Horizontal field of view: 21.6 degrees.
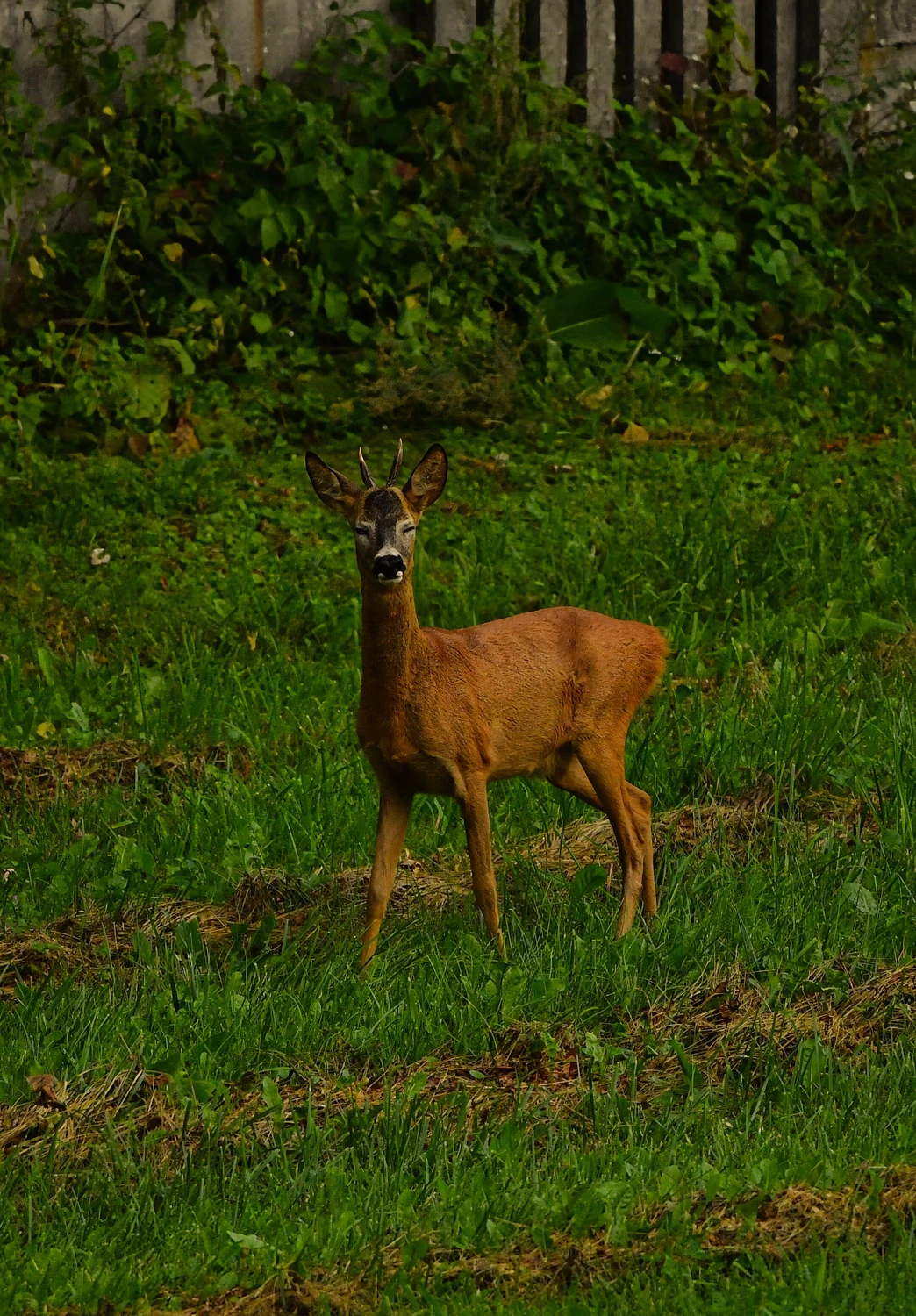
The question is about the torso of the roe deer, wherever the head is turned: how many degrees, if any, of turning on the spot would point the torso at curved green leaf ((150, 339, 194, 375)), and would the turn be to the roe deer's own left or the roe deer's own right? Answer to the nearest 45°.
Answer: approximately 135° to the roe deer's own right

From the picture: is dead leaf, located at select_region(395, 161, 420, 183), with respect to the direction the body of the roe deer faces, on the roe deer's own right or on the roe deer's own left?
on the roe deer's own right

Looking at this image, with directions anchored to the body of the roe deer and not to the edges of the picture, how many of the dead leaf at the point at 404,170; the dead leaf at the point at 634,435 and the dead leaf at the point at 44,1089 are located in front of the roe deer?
1

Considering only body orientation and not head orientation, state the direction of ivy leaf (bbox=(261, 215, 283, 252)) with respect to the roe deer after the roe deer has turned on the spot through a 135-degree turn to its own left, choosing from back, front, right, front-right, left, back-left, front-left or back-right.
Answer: left

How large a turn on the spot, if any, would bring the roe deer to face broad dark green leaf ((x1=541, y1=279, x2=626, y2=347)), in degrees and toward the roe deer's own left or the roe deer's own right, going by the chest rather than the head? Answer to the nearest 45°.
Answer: approximately 135° to the roe deer's own right

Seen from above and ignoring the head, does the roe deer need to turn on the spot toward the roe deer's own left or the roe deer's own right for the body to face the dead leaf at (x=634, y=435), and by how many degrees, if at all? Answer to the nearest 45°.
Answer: approximately 135° to the roe deer's own right

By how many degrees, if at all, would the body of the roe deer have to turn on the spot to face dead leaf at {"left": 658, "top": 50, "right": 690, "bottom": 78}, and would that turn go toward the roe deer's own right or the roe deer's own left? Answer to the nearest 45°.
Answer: approximately 135° to the roe deer's own right

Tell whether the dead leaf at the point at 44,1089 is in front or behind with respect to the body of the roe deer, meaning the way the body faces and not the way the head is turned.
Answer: in front

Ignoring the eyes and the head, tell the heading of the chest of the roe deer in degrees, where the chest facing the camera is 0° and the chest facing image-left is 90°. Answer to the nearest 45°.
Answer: approximately 45°
